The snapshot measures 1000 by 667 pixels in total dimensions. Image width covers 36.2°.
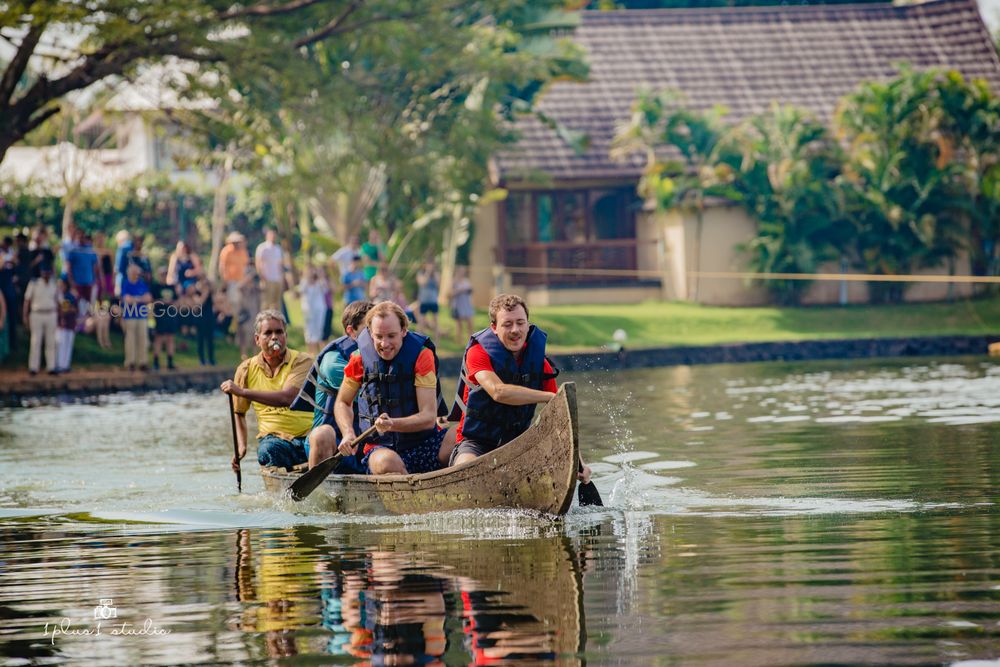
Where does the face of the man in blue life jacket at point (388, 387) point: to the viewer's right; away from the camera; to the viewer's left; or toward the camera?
toward the camera

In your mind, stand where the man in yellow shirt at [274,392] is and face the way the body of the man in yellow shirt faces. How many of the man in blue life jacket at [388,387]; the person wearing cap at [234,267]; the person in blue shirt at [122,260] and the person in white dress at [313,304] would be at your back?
3

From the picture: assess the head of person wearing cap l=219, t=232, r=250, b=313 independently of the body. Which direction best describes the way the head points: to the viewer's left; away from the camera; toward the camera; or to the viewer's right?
toward the camera

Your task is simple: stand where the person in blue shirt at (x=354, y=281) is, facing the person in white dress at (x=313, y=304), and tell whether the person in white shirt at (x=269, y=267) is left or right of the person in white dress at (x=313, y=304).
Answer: right

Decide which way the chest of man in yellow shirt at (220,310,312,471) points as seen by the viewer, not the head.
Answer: toward the camera

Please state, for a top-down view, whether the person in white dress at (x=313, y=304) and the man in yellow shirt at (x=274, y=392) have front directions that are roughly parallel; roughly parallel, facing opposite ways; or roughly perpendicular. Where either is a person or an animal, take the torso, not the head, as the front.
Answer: roughly parallel

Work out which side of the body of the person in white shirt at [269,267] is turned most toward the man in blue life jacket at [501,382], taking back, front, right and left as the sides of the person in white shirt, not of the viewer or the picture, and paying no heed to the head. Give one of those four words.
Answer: front

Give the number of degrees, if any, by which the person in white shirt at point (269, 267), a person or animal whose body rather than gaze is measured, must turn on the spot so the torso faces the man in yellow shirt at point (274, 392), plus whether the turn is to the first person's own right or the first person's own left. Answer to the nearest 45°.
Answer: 0° — they already face them

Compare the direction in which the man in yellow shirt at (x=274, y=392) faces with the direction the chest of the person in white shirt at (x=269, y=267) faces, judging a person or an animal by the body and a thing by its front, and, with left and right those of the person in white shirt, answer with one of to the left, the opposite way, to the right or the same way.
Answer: the same way

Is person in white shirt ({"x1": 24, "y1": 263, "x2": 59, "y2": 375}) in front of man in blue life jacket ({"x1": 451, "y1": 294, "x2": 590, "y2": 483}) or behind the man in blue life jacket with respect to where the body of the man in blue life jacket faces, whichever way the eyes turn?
behind

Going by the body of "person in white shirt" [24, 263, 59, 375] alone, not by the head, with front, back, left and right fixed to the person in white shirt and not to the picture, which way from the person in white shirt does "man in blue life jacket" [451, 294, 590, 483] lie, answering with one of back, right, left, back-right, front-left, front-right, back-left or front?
front

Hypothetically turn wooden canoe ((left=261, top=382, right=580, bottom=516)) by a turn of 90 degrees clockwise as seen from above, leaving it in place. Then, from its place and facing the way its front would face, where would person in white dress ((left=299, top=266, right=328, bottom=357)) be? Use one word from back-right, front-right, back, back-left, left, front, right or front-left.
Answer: back-right

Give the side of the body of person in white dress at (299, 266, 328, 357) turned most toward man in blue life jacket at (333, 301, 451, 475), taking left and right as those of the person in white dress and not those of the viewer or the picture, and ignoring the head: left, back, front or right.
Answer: front

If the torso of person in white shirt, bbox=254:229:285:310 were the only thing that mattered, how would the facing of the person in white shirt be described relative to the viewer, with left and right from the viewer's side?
facing the viewer

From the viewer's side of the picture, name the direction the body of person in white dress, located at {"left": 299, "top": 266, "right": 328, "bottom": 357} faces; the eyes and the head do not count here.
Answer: toward the camera

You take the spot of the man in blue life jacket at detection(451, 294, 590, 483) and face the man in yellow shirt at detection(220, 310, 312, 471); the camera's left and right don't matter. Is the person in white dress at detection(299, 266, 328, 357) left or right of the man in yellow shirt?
right

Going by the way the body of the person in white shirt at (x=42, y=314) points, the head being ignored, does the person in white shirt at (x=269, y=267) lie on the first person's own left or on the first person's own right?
on the first person's own left

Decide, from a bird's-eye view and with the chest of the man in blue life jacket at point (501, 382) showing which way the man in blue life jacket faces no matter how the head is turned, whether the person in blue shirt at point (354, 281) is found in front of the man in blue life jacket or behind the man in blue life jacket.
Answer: behind
